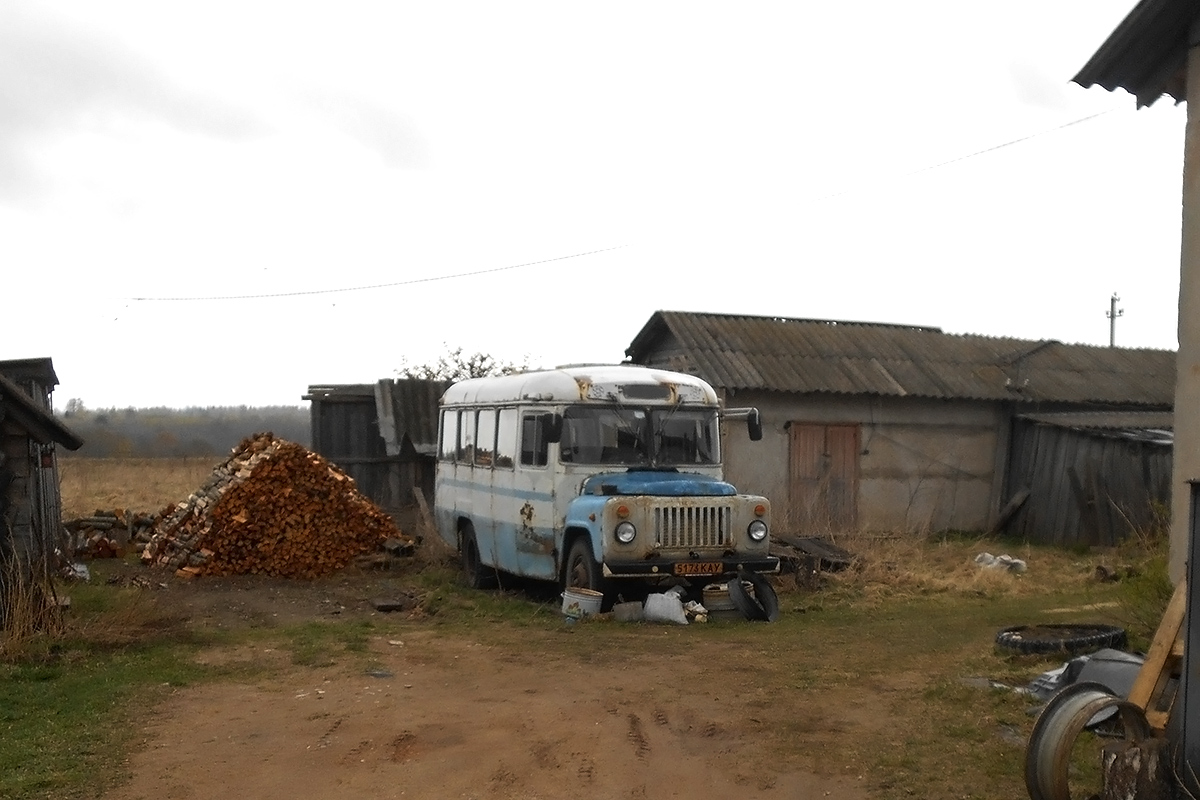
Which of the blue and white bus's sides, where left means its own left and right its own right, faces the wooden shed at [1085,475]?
left

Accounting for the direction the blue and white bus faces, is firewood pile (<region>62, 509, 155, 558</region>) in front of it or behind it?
behind

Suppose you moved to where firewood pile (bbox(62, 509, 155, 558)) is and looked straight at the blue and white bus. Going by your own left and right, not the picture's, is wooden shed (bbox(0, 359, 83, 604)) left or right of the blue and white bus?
right

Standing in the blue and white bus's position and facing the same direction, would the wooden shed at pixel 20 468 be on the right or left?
on its right

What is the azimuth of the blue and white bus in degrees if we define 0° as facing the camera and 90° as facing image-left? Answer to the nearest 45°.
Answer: approximately 315°

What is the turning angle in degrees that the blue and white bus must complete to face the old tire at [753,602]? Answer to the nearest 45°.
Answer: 0° — it already faces it

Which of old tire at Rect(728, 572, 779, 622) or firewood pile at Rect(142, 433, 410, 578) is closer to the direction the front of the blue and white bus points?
the old tire

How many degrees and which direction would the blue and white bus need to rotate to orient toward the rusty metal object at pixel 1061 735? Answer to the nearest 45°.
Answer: approximately 45° to its right

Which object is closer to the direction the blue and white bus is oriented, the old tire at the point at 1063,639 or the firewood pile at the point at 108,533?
the old tire

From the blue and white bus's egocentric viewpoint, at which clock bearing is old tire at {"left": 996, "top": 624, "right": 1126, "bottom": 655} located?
The old tire is roughly at 12 o'clock from the blue and white bus.

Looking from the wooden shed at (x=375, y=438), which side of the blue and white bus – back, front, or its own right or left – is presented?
back
